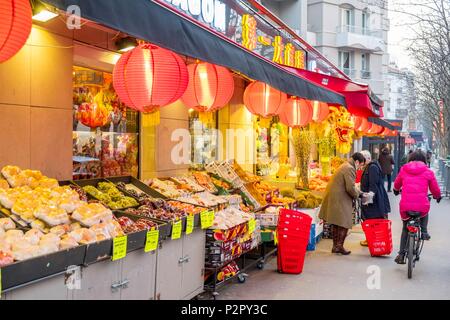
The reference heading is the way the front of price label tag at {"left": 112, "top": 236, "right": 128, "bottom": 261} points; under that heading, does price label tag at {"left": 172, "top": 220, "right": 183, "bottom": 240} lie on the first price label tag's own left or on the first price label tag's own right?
on the first price label tag's own left

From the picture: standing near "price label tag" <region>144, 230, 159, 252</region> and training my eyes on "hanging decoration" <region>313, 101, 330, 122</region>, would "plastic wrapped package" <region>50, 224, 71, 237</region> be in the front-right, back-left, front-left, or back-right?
back-left

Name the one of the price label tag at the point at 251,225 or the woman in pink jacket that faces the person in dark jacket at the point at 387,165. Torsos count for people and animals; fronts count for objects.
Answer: the woman in pink jacket

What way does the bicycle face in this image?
away from the camera

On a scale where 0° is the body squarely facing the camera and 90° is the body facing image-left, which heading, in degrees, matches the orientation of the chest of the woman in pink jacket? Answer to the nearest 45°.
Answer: approximately 180°

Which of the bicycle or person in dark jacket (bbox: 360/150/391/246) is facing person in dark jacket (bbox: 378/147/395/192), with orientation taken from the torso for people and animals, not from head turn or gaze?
the bicycle

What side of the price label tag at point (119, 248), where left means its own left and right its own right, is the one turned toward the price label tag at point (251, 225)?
left

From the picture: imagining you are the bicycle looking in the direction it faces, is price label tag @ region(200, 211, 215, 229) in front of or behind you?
behind

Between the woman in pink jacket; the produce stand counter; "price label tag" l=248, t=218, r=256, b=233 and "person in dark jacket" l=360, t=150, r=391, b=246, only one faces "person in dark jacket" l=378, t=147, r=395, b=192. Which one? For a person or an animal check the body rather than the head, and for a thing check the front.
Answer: the woman in pink jacket
